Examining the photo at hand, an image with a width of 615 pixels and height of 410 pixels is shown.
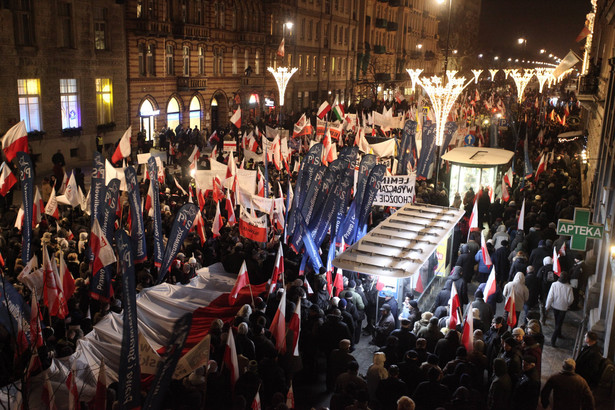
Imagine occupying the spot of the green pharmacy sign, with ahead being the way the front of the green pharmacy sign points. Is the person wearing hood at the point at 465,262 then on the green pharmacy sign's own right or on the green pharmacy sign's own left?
on the green pharmacy sign's own right

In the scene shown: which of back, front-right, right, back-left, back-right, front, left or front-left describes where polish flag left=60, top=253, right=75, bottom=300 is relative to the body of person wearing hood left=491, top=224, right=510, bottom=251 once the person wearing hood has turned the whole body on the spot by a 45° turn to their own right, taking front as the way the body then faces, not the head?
back

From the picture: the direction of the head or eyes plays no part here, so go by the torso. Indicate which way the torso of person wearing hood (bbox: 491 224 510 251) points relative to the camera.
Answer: away from the camera

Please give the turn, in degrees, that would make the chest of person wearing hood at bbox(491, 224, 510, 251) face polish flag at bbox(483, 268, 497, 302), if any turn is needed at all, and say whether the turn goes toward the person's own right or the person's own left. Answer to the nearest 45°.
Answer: approximately 180°

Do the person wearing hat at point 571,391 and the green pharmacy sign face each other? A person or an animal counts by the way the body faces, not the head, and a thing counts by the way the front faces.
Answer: yes

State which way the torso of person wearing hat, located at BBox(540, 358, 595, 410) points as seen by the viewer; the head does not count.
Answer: away from the camera

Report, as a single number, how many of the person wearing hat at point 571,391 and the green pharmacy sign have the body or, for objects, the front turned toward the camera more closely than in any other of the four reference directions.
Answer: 1

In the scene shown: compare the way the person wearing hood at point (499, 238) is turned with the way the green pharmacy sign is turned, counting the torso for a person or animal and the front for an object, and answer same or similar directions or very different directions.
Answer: very different directions

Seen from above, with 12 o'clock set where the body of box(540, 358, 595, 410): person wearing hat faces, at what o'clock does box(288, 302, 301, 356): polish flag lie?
The polish flag is roughly at 9 o'clock from the person wearing hat.

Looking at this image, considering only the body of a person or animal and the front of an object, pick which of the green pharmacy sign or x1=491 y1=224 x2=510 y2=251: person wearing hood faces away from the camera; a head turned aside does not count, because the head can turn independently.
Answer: the person wearing hood

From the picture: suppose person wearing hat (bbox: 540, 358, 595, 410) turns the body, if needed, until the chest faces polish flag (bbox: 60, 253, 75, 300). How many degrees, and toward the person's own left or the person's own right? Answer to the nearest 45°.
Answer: approximately 90° to the person's own left

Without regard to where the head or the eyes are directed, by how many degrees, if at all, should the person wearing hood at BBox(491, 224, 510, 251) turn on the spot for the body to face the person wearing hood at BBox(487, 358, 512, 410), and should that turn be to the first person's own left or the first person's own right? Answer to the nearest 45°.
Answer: approximately 180°
